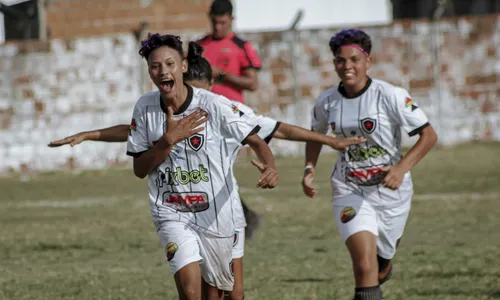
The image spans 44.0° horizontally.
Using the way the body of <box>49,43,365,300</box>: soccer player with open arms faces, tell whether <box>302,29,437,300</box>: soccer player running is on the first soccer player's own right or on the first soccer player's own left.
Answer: on the first soccer player's own left

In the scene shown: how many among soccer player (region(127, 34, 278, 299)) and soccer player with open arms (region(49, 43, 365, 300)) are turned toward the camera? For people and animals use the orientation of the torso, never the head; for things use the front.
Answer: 2

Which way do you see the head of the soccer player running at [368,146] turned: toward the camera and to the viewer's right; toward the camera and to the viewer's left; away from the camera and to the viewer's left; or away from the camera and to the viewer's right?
toward the camera and to the viewer's left

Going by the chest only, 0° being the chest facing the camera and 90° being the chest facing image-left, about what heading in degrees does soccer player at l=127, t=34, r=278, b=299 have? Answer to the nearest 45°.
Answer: approximately 0°

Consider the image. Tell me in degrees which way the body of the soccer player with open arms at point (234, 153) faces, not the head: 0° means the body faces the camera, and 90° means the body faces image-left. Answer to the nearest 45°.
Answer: approximately 0°

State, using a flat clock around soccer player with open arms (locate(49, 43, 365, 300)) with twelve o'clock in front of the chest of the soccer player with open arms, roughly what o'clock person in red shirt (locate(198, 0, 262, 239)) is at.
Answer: The person in red shirt is roughly at 6 o'clock from the soccer player with open arms.

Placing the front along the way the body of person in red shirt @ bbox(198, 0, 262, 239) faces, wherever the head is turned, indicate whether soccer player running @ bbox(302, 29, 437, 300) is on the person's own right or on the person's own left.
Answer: on the person's own left

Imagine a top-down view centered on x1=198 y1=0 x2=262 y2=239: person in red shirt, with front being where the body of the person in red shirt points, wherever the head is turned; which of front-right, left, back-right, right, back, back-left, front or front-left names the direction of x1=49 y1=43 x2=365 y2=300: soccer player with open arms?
front-left

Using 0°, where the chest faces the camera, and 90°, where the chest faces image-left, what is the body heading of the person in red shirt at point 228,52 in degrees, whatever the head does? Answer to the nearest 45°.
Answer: approximately 45°
